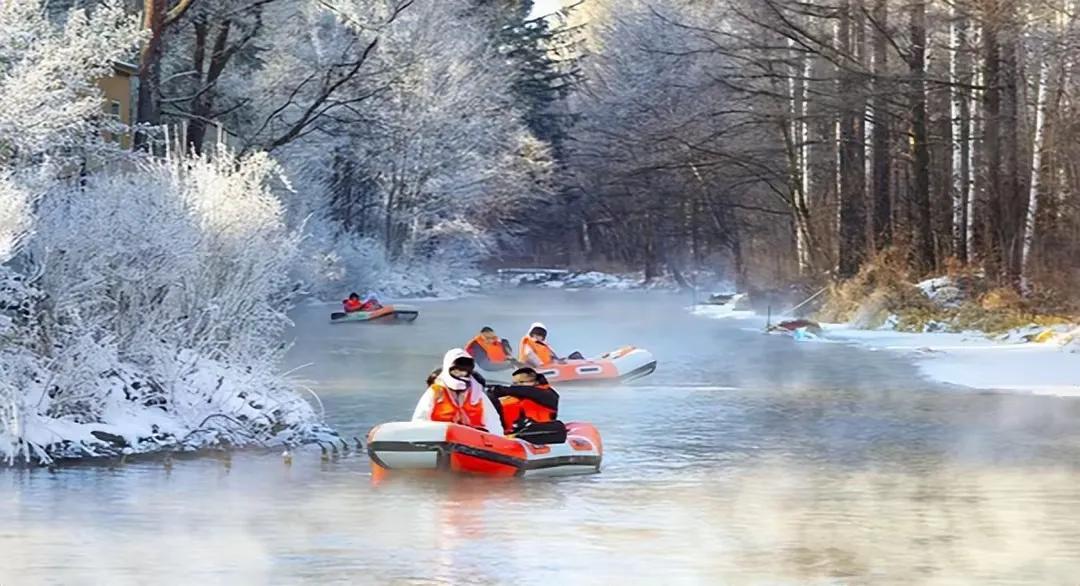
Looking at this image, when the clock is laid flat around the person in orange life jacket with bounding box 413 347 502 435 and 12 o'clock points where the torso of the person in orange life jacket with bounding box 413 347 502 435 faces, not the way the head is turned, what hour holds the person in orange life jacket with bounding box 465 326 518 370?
the person in orange life jacket with bounding box 465 326 518 370 is roughly at 6 o'clock from the person in orange life jacket with bounding box 413 347 502 435.

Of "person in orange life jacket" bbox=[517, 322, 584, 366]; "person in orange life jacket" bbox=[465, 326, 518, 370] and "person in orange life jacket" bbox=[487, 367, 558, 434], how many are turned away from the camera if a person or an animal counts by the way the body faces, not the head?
0

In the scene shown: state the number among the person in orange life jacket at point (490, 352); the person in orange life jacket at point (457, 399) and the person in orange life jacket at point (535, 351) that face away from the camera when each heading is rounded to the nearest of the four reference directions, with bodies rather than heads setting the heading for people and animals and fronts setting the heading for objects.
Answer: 0

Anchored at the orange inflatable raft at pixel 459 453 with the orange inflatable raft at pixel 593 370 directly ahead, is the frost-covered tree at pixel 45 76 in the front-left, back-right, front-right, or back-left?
front-left

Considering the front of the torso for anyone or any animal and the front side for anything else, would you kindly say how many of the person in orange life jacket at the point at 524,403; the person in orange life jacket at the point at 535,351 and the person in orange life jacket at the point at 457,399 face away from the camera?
0

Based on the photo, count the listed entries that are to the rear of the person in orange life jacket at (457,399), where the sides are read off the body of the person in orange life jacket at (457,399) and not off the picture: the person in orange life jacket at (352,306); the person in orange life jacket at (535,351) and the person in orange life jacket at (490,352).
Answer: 3

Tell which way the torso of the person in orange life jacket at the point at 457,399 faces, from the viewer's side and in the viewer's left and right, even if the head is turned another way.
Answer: facing the viewer

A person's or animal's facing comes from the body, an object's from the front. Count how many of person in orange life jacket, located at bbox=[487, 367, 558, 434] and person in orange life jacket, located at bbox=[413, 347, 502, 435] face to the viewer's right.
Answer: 0
